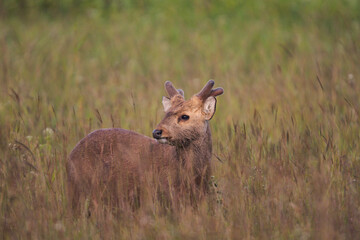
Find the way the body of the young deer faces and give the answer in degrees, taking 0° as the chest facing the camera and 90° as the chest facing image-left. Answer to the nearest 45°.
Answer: approximately 270°
